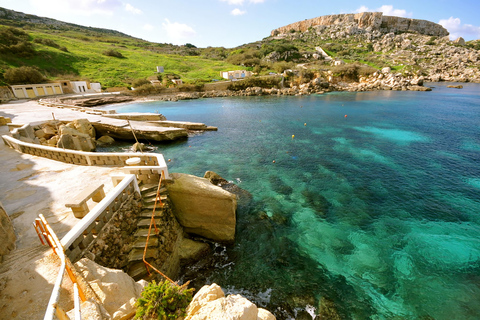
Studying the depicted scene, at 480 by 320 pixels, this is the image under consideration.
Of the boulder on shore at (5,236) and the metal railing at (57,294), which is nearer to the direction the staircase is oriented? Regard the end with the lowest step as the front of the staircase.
the metal railing

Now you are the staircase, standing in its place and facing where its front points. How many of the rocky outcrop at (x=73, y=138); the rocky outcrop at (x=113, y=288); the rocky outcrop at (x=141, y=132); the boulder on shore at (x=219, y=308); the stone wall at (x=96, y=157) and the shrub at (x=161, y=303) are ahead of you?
3

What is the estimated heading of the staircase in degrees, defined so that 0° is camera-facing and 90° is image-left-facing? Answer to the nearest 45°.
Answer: approximately 0°

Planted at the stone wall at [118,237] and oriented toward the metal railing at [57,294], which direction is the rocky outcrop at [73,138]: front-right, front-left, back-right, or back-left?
back-right

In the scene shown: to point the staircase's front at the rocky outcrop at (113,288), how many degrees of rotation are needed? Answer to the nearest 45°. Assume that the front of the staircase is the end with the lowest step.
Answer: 0° — it already faces it

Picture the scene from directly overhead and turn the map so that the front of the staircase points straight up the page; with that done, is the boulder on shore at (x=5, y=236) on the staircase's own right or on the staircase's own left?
on the staircase's own right

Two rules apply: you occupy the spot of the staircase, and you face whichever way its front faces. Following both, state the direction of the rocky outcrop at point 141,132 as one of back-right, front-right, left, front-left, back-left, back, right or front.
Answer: back

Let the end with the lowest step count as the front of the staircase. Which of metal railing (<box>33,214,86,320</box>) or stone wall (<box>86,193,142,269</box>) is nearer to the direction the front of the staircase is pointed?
the metal railing

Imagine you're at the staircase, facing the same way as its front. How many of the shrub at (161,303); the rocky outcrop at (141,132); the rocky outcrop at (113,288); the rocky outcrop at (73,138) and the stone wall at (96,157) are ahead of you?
2

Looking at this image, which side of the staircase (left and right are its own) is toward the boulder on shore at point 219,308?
front

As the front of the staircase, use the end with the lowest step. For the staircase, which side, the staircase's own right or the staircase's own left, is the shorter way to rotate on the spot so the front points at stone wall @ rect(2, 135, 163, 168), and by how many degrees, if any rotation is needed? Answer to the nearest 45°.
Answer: approximately 180°
